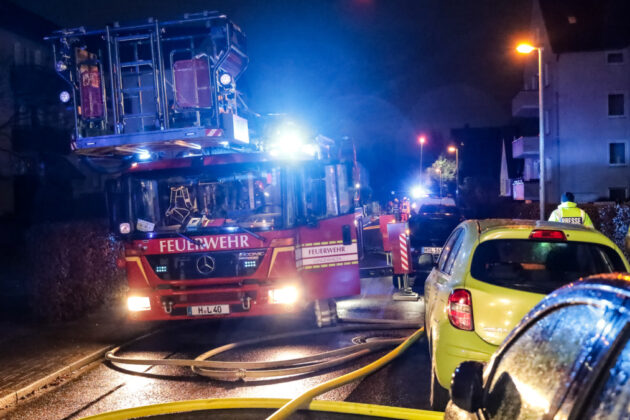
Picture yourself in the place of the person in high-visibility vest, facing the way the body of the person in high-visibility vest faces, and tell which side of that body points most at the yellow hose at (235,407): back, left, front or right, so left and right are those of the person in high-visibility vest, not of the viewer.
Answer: back

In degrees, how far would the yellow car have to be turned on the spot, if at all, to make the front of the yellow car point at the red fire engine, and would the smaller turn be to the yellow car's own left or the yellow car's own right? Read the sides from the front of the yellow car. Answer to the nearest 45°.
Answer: approximately 45° to the yellow car's own left

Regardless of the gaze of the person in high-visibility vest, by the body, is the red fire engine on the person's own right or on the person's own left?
on the person's own left

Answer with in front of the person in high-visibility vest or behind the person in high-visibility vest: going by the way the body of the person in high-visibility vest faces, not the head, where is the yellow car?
behind

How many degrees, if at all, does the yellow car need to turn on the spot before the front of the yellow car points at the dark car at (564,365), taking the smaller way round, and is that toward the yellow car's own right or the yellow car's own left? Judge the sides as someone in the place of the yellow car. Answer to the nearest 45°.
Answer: approximately 180°

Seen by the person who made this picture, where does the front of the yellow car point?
facing away from the viewer

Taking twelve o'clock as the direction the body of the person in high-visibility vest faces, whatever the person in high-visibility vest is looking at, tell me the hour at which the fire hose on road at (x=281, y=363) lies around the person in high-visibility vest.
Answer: The fire hose on road is roughly at 7 o'clock from the person in high-visibility vest.

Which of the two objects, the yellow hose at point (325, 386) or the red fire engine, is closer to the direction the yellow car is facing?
the red fire engine

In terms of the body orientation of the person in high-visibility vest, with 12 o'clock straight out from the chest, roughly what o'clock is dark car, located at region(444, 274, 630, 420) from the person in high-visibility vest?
The dark car is roughly at 6 o'clock from the person in high-visibility vest.

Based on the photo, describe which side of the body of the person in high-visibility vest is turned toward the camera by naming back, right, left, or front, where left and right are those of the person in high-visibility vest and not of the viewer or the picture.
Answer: back

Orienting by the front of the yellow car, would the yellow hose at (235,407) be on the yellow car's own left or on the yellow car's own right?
on the yellow car's own left
